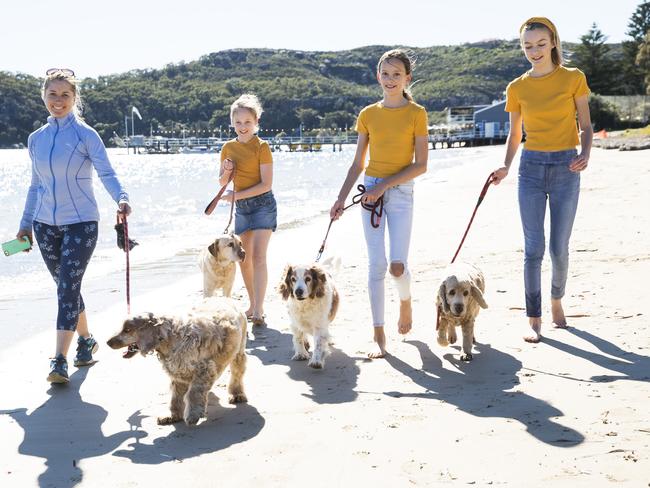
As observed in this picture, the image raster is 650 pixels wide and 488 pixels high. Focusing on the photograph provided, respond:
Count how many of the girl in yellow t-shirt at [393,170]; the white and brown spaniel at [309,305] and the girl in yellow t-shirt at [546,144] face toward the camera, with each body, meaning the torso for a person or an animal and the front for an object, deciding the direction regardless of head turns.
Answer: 3

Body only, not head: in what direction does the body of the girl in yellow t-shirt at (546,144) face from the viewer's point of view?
toward the camera

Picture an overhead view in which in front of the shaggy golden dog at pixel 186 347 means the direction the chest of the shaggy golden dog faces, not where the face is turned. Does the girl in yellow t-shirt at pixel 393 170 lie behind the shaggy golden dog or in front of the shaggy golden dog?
behind

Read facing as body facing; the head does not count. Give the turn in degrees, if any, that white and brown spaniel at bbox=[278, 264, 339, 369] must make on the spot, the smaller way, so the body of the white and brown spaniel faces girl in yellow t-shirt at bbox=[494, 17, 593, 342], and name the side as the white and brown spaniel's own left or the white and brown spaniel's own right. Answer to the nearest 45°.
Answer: approximately 90° to the white and brown spaniel's own left

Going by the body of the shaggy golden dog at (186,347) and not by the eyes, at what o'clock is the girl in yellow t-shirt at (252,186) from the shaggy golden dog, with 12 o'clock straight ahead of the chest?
The girl in yellow t-shirt is roughly at 5 o'clock from the shaggy golden dog.

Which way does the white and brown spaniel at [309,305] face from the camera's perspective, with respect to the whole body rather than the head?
toward the camera

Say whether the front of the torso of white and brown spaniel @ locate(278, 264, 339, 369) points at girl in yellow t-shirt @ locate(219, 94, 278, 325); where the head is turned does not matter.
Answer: no

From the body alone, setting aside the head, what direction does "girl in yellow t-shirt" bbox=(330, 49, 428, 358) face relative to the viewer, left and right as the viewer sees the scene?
facing the viewer

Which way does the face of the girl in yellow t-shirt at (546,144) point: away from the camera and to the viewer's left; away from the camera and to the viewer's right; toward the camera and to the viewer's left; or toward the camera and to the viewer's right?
toward the camera and to the viewer's left

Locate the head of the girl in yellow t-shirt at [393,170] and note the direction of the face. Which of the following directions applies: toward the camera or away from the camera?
toward the camera

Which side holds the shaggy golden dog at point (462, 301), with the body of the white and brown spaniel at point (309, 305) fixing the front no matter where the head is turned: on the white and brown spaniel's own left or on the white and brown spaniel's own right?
on the white and brown spaniel's own left

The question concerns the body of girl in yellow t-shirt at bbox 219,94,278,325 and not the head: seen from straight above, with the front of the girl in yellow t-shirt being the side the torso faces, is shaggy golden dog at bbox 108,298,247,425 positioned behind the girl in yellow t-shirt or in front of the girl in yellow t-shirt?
in front

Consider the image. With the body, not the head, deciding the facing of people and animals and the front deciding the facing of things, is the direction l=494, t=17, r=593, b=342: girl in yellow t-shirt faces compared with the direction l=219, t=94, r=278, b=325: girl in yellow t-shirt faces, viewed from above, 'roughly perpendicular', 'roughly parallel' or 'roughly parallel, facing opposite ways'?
roughly parallel

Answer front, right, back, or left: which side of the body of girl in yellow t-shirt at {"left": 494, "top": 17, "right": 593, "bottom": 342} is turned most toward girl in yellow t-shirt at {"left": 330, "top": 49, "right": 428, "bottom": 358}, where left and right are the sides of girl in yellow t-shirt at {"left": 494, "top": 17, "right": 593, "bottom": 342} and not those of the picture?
right

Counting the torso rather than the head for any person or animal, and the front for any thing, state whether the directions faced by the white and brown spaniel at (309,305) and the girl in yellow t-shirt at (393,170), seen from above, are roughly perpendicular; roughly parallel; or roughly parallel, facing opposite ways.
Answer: roughly parallel
